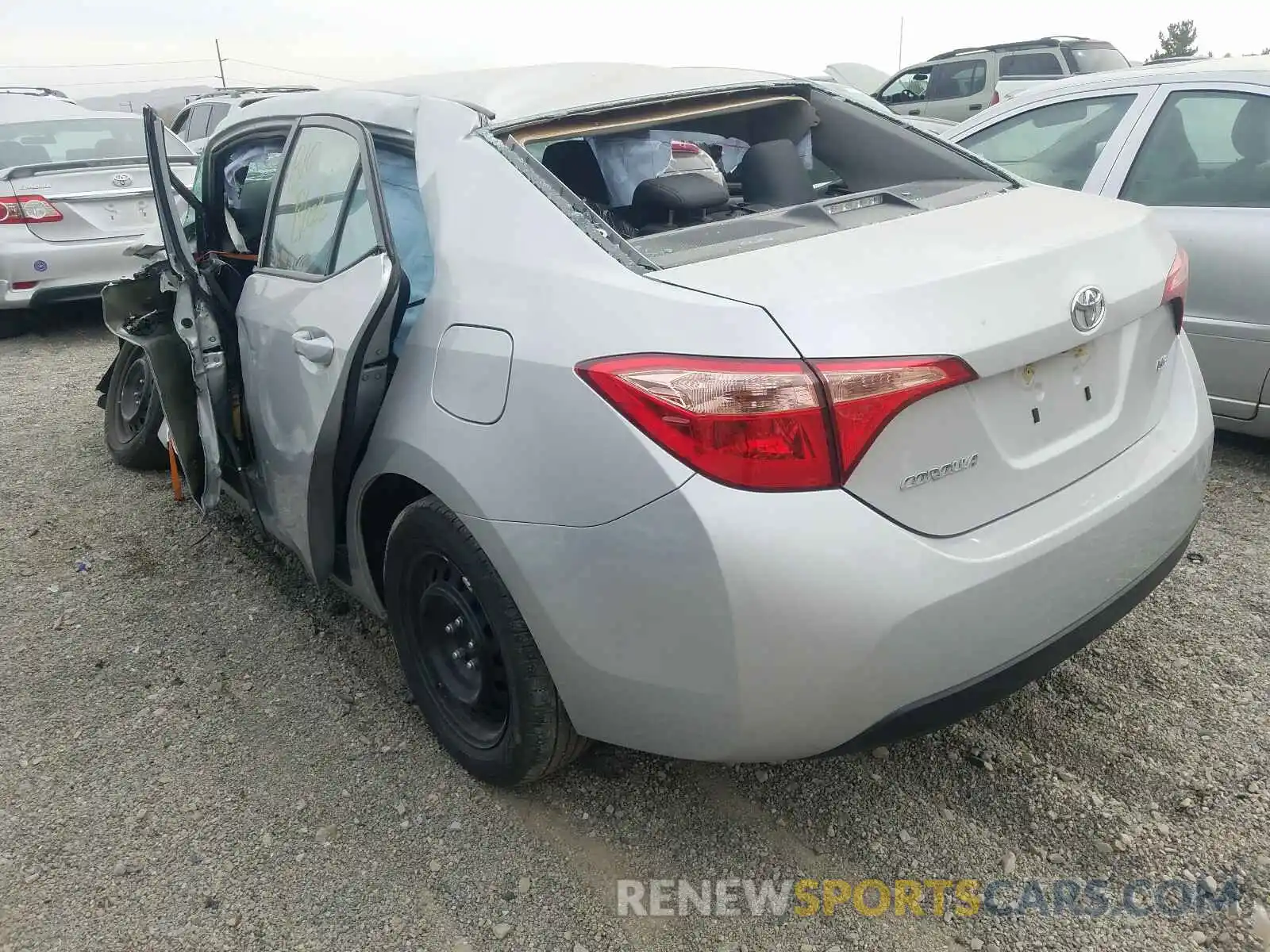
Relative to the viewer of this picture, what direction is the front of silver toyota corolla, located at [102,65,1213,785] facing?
facing away from the viewer and to the left of the viewer

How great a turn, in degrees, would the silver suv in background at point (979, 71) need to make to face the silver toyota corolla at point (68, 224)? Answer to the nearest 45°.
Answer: approximately 90° to its left

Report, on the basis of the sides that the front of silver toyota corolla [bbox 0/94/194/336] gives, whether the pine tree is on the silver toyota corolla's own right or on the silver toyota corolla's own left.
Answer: on the silver toyota corolla's own right

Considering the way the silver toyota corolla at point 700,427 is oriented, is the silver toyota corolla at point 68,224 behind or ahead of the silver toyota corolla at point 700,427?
ahead

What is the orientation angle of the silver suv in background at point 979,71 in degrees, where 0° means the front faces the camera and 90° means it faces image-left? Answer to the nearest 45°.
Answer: approximately 135°

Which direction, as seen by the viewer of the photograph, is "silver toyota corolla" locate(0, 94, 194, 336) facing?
facing away from the viewer and to the left of the viewer
